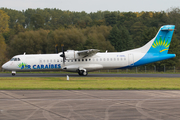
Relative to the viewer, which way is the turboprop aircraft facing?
to the viewer's left
